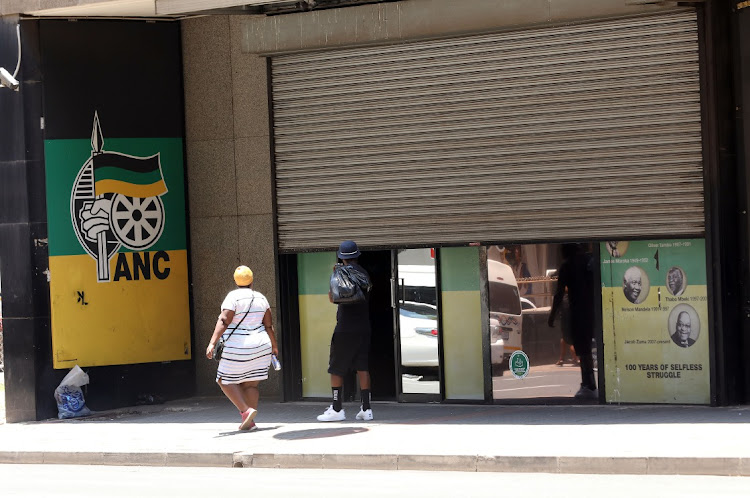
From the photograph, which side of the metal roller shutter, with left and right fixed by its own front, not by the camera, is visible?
front

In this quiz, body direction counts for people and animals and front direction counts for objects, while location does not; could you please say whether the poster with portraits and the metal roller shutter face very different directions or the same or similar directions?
same or similar directions

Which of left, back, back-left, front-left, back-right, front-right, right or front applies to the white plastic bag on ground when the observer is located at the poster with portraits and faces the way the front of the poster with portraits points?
right

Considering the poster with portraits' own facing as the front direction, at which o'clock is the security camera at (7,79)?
The security camera is roughly at 3 o'clock from the poster with portraits.

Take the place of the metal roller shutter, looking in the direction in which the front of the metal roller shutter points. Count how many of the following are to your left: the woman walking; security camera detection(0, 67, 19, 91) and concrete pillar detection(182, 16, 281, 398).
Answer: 0

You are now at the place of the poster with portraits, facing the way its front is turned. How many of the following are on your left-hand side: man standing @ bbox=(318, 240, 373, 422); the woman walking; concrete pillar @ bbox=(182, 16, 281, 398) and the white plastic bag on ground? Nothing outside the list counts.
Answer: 0

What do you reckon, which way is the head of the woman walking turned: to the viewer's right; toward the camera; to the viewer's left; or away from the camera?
away from the camera

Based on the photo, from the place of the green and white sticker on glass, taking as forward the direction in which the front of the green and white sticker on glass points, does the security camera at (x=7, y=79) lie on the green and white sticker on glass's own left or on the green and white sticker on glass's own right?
on the green and white sticker on glass's own right

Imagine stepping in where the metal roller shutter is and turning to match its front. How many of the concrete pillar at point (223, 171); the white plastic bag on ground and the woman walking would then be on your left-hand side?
0

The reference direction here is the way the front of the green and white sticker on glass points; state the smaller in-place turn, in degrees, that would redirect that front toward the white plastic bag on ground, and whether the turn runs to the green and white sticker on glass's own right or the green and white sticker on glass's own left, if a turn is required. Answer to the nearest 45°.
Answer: approximately 90° to the green and white sticker on glass's own right

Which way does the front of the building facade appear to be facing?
toward the camera

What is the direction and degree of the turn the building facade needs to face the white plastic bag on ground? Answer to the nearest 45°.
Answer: approximately 90° to its right

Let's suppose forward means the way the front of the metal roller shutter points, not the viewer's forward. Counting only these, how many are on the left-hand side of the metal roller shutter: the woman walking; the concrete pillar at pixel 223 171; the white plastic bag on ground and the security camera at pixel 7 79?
0

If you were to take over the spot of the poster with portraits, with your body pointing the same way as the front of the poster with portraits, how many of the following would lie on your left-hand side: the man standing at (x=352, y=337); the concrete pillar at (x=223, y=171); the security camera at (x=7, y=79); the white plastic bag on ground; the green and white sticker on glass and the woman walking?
0

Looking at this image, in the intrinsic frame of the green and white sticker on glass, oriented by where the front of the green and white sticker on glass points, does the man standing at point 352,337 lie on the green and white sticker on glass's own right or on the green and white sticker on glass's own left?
on the green and white sticker on glass's own right

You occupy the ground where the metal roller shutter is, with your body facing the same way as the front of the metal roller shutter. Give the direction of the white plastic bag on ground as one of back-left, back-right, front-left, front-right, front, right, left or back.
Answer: right

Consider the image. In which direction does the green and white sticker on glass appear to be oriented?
toward the camera
